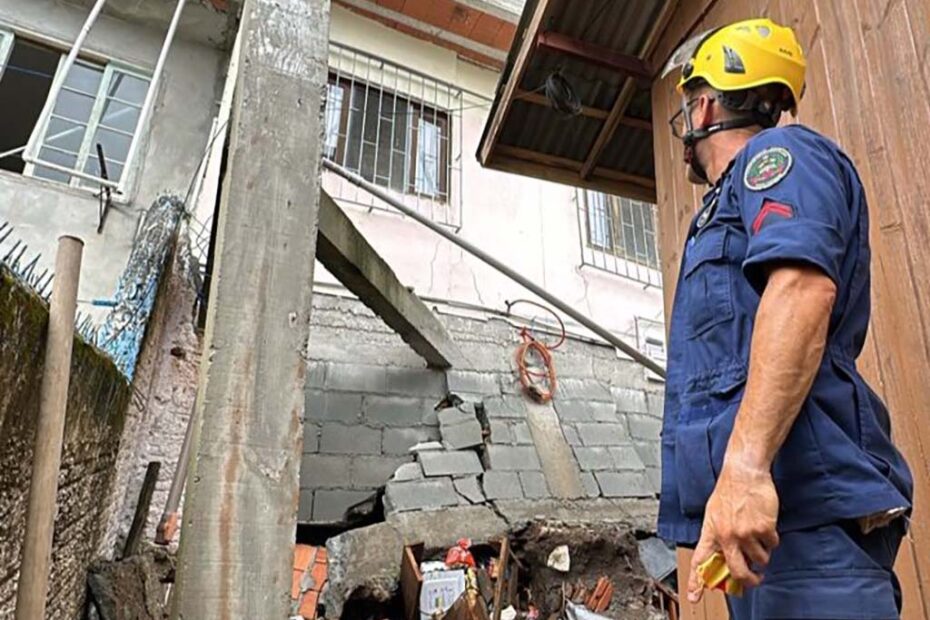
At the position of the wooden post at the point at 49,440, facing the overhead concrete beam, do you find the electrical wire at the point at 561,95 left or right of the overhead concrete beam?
right

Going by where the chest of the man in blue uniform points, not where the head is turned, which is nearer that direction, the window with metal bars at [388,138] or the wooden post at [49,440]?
the wooden post

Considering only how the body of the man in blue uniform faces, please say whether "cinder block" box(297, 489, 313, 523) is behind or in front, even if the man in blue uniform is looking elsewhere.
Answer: in front

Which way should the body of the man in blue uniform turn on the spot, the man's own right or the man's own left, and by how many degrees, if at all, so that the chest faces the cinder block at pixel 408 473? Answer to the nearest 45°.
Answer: approximately 45° to the man's own right

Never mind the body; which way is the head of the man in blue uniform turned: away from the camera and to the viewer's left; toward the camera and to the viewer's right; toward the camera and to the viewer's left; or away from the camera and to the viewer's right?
away from the camera and to the viewer's left

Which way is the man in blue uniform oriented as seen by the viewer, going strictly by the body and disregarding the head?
to the viewer's left

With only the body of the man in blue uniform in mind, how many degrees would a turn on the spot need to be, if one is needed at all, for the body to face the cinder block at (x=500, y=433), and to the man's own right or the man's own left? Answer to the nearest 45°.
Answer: approximately 45° to the man's own right

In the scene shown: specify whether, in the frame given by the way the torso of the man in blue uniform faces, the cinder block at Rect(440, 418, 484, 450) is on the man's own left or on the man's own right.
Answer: on the man's own right
